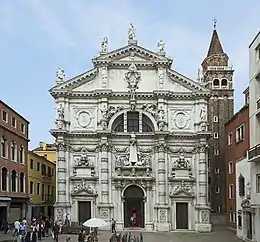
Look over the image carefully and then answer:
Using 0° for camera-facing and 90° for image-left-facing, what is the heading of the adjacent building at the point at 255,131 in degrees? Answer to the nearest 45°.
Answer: approximately 90°

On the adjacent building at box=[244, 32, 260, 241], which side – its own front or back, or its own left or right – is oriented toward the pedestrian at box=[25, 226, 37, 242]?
front
